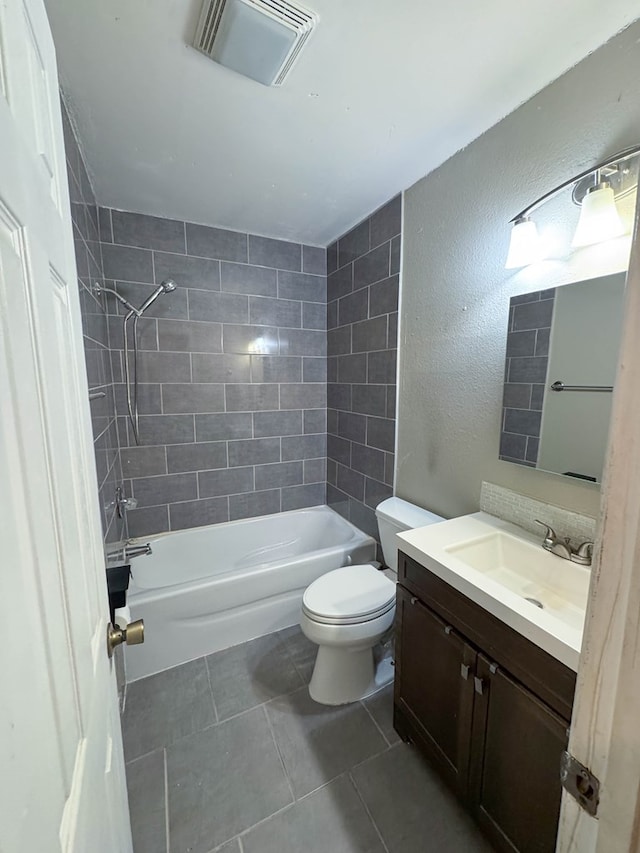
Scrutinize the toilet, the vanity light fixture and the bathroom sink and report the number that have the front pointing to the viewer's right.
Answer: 0

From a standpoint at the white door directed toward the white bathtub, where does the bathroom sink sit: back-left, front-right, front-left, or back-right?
front-right

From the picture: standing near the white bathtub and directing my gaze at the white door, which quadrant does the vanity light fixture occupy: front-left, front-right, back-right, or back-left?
front-left

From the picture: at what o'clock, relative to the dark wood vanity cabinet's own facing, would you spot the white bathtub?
The white bathtub is roughly at 2 o'clock from the dark wood vanity cabinet.

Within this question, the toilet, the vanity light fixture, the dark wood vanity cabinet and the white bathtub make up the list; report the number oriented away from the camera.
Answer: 0

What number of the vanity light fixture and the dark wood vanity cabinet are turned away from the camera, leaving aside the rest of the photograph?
0

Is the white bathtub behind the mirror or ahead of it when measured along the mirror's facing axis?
ahead

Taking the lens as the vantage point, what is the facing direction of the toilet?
facing the viewer and to the left of the viewer

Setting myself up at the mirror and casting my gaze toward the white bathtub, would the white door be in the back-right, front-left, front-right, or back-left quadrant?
front-left

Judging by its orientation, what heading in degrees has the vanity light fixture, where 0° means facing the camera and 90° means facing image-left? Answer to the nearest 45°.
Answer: approximately 45°

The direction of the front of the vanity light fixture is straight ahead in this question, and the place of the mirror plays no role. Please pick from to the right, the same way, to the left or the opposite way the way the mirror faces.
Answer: the same way

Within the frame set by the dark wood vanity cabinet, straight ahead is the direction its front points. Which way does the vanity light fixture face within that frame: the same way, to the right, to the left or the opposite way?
the same way

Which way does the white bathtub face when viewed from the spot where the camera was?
facing the viewer and to the right of the viewer
